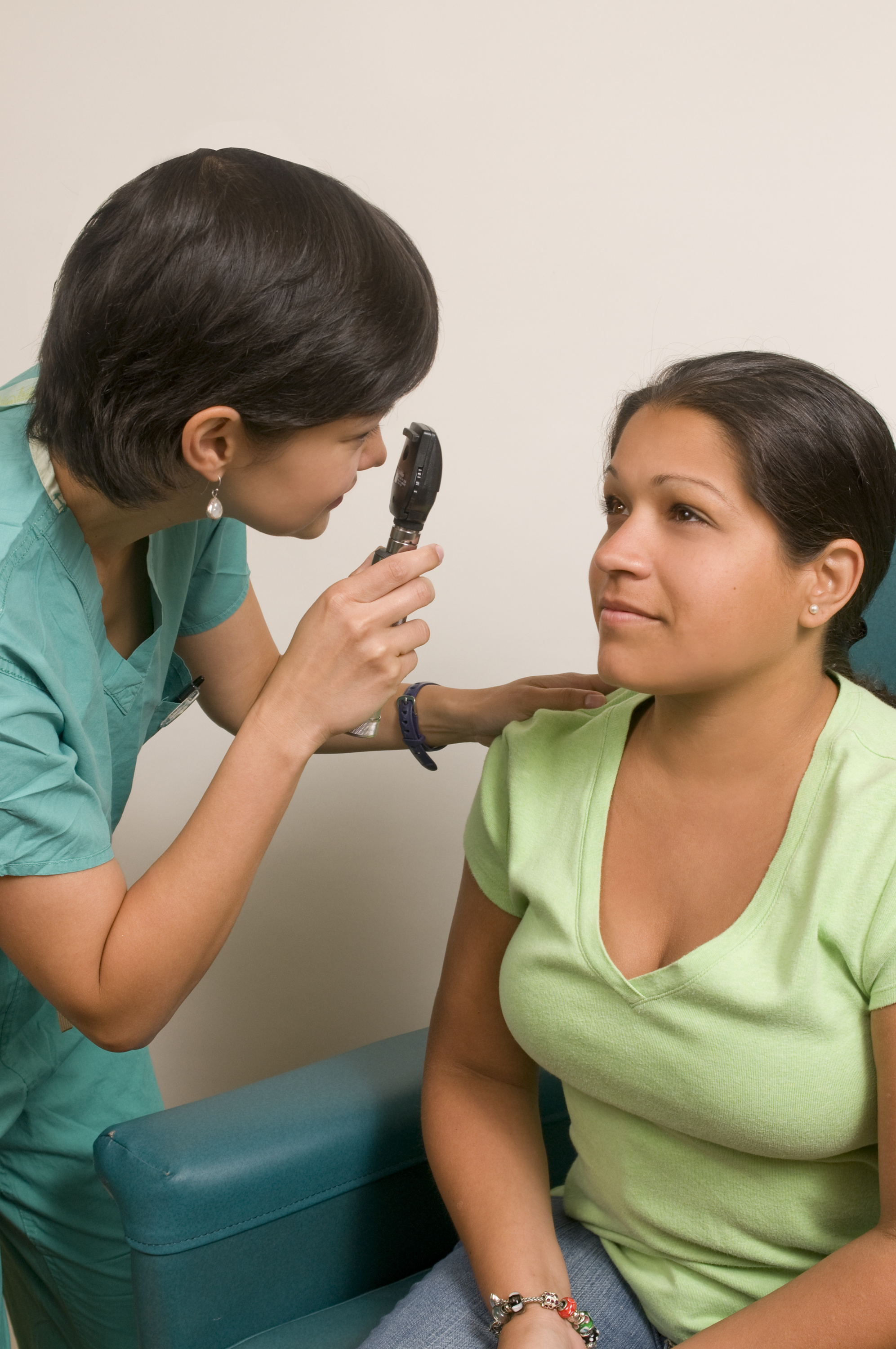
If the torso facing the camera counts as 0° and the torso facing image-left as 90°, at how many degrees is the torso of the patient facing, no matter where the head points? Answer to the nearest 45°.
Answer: approximately 45°

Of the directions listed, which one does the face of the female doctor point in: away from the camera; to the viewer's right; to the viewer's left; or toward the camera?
to the viewer's right
